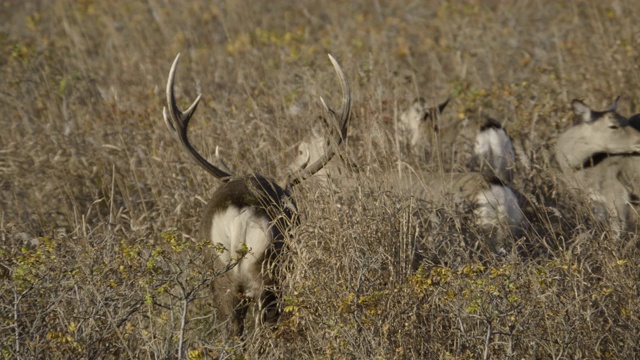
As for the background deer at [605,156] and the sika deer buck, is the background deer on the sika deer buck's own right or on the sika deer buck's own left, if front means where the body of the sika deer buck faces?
on the sika deer buck's own right

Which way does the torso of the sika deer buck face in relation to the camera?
away from the camera

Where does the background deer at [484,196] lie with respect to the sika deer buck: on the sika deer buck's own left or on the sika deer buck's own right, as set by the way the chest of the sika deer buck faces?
on the sika deer buck's own right
